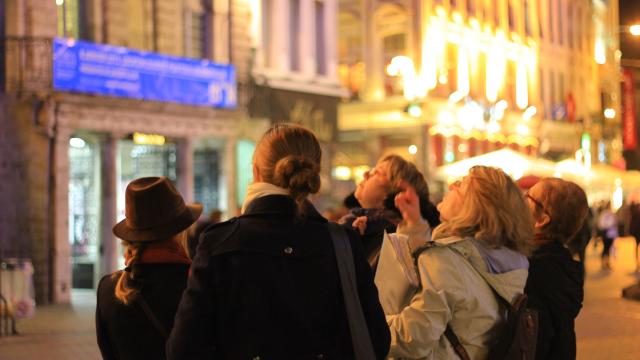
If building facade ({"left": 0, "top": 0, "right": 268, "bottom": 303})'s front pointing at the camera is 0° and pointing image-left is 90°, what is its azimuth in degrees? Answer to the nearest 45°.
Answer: approximately 315°

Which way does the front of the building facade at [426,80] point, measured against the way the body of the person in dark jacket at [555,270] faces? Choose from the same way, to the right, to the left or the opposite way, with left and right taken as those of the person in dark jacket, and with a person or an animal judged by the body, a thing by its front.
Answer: the opposite way

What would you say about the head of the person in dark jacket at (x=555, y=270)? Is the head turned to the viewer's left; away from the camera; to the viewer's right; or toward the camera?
to the viewer's left

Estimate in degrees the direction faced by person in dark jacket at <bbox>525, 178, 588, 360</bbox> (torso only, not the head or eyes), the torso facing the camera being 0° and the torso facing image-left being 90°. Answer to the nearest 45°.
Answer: approximately 135°

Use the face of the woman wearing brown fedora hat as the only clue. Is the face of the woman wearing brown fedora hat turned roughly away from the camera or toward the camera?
away from the camera
